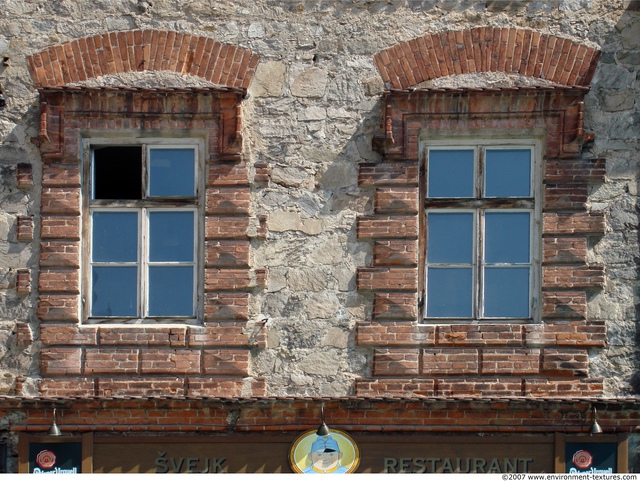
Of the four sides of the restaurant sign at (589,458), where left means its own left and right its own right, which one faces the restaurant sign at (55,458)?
right

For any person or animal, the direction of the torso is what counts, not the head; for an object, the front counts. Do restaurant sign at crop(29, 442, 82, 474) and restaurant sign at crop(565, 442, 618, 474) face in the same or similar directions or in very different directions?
same or similar directions

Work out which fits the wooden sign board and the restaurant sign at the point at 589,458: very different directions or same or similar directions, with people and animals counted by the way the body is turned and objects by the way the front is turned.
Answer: same or similar directions

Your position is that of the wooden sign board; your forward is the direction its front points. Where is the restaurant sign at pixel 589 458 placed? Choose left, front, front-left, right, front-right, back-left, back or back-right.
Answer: left

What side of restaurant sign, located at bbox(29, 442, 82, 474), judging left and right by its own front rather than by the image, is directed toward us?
front

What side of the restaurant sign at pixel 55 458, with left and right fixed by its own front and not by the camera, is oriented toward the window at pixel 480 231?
left

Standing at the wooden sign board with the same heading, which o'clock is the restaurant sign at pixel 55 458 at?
The restaurant sign is roughly at 3 o'clock from the wooden sign board.

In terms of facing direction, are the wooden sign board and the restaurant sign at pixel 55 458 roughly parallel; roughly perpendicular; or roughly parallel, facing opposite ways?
roughly parallel

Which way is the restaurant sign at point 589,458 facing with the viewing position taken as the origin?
facing the viewer

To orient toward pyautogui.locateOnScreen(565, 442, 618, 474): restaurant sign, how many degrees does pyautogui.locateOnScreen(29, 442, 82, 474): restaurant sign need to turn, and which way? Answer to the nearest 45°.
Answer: approximately 90° to its left

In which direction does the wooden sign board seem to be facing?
toward the camera

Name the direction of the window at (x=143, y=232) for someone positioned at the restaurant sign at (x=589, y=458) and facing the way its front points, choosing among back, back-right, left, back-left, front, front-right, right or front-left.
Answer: right

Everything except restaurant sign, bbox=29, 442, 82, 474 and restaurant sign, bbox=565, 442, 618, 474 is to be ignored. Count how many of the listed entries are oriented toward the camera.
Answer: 2

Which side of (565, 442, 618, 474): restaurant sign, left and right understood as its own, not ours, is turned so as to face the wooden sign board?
right
